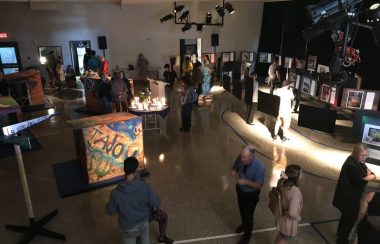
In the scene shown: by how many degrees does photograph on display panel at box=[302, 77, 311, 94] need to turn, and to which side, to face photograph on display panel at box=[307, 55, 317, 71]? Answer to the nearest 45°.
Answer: approximately 135° to its right

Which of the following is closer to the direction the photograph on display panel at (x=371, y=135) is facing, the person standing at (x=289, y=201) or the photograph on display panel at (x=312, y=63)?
the person standing

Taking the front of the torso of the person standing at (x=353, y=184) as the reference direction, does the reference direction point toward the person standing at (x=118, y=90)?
no

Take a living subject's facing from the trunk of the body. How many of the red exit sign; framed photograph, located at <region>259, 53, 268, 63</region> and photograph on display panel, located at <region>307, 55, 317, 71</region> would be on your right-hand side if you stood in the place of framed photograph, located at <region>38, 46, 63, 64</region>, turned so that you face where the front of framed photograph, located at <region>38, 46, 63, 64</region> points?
1

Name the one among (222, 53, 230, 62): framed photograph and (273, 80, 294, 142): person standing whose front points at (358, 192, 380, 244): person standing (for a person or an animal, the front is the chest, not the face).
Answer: the framed photograph

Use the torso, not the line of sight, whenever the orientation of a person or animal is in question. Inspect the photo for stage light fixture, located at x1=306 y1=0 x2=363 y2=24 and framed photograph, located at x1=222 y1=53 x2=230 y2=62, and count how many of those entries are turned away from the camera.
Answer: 0

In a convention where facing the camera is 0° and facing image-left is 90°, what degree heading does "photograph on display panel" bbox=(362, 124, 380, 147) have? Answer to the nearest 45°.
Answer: approximately 45°

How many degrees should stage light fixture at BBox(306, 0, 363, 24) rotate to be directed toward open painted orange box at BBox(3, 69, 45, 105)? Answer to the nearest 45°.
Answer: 0° — it already faces it

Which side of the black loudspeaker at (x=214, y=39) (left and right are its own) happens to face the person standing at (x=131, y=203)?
front

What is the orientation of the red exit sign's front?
toward the camera

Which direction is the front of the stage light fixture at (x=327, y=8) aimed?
to the viewer's left

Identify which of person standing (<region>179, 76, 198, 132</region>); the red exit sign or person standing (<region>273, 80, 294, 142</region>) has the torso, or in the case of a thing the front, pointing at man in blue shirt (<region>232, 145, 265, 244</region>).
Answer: the red exit sign

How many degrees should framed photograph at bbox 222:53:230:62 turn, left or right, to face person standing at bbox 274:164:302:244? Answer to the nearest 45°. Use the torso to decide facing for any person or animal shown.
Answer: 0° — it already faces them

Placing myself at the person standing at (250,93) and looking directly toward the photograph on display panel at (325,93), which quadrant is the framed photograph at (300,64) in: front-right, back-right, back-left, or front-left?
front-left

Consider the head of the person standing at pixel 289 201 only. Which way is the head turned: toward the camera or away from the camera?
away from the camera

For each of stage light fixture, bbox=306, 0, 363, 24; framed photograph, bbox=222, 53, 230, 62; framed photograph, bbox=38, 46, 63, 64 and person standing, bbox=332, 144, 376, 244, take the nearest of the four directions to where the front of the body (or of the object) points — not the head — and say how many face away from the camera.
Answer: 0

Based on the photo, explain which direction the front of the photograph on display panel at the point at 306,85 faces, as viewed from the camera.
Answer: facing the viewer and to the left of the viewer

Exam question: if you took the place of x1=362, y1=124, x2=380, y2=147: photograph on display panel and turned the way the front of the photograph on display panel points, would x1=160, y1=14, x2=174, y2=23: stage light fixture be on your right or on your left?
on your right
